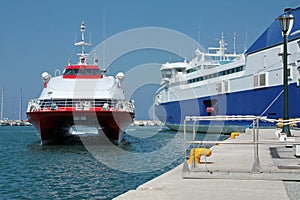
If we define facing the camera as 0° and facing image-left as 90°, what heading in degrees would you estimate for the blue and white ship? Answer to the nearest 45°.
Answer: approximately 135°
